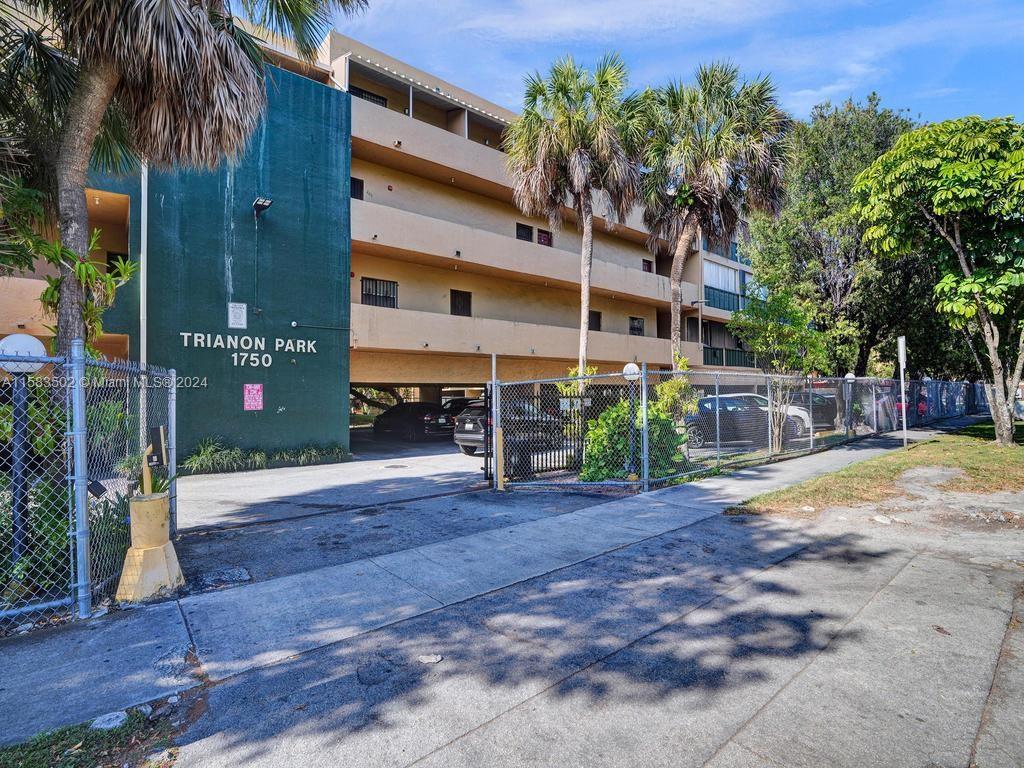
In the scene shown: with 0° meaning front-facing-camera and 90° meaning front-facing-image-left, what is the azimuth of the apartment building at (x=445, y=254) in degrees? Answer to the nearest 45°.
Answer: approximately 315°

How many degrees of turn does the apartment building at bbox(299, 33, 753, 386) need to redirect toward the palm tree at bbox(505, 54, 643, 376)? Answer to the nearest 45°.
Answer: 0° — it already faces it

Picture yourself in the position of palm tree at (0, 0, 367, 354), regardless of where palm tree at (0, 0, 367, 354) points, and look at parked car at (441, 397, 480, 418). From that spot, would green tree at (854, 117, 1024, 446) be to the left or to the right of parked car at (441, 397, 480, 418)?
right

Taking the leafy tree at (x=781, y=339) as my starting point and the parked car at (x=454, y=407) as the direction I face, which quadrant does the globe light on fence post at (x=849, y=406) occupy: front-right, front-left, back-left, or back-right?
back-right

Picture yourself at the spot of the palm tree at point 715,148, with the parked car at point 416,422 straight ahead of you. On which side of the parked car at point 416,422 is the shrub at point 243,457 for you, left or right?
left

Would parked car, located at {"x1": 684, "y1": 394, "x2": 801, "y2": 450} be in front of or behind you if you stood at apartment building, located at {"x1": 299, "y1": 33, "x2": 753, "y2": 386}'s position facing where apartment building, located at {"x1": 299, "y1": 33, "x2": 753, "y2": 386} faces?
in front

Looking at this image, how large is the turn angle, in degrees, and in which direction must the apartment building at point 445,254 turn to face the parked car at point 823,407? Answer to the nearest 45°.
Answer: approximately 45° to its left

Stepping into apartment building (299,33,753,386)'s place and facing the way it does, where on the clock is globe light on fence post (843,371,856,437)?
The globe light on fence post is roughly at 11 o'clock from the apartment building.

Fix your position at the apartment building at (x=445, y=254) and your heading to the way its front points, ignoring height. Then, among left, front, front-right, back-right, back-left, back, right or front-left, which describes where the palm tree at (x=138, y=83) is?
front-right
